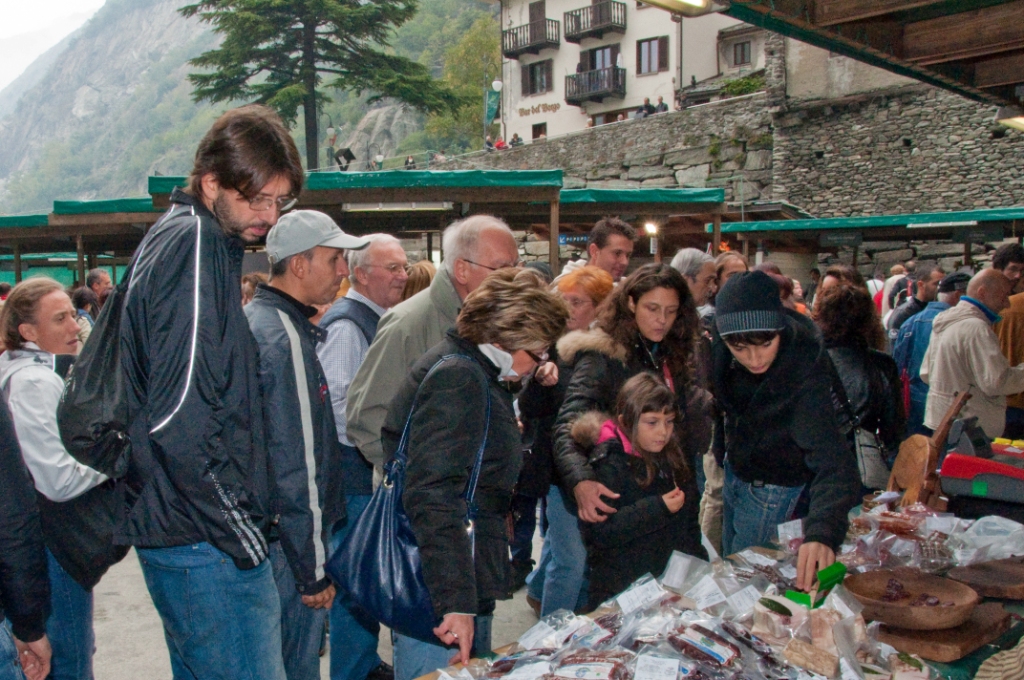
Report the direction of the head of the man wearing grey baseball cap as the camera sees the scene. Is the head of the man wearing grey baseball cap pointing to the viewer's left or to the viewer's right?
to the viewer's right

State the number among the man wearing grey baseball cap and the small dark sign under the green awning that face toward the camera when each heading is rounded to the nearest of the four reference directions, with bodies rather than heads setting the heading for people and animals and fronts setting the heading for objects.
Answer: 1

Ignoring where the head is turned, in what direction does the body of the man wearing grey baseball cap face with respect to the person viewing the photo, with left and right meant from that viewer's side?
facing to the right of the viewer

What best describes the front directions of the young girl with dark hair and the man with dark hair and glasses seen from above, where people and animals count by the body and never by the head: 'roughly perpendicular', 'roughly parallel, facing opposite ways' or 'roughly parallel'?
roughly perpendicular

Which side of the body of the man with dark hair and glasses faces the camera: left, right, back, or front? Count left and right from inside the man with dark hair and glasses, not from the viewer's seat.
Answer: right

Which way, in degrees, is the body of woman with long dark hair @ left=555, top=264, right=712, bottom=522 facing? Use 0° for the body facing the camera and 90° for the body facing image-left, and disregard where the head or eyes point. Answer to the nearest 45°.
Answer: approximately 315°

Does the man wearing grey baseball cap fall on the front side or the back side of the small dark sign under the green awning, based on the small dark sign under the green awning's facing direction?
on the front side

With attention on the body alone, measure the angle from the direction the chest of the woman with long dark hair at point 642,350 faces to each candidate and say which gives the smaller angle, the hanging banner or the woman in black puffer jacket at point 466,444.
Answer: the woman in black puffer jacket

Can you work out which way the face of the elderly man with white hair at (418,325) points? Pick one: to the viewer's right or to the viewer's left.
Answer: to the viewer's right

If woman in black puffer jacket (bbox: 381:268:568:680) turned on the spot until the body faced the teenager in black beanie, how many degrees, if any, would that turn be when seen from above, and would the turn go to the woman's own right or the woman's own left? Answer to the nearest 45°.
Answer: approximately 45° to the woman's own left

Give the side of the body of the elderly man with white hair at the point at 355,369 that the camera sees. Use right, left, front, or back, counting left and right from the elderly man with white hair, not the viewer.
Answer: right

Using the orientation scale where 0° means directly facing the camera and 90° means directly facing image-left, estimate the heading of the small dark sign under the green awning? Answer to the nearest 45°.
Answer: approximately 0°

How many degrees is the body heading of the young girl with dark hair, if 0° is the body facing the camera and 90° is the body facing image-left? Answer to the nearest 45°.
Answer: approximately 315°
